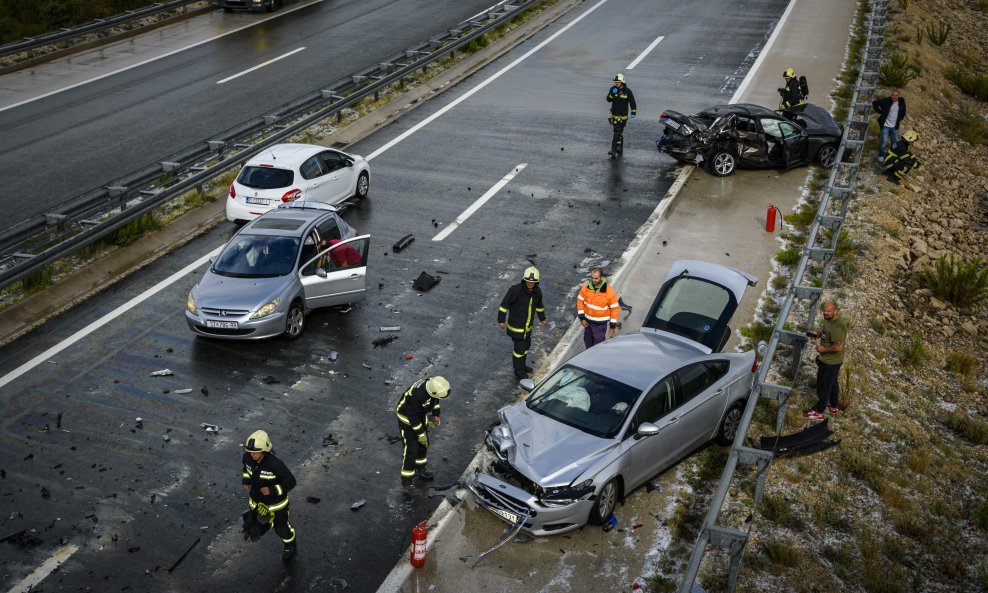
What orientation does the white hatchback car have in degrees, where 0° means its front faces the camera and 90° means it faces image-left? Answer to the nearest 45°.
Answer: approximately 225°

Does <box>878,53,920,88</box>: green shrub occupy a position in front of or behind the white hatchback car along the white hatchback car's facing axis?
in front

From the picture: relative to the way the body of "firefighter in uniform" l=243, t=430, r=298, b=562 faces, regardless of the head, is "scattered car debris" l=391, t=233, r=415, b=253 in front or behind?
behind

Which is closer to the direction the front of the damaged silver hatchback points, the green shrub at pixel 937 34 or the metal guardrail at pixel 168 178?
the metal guardrail

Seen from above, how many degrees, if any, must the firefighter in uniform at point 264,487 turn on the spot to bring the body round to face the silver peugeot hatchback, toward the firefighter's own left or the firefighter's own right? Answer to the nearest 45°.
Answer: approximately 135° to the firefighter's own right

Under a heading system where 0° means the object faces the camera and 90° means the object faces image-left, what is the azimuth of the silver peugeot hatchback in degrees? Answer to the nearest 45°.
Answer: approximately 45°

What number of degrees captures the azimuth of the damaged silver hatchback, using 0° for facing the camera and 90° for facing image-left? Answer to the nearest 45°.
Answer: approximately 45°

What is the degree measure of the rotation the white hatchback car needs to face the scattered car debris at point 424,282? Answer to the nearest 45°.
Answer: approximately 90° to its right

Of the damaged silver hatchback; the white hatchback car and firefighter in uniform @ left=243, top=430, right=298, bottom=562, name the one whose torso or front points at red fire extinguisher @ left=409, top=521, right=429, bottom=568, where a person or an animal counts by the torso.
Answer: the damaged silver hatchback

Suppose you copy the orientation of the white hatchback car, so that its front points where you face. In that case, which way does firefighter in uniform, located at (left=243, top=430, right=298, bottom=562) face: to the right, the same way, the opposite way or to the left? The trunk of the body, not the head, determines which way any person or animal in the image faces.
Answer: the opposite way

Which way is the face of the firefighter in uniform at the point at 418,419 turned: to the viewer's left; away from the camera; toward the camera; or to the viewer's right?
to the viewer's right

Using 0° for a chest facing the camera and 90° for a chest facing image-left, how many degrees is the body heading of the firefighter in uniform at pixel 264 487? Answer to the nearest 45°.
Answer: approximately 45°

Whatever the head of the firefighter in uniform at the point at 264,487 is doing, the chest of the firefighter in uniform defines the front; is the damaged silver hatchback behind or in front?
behind
